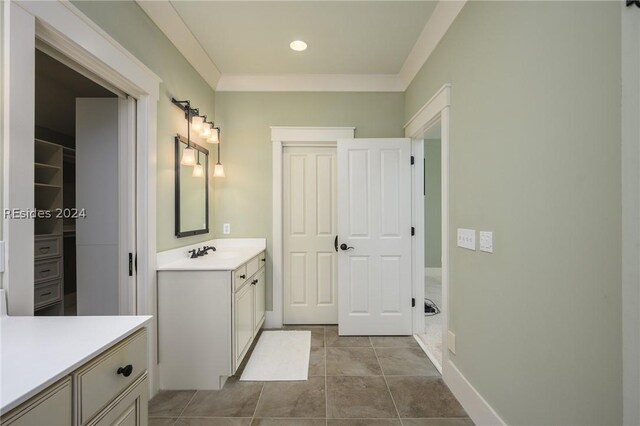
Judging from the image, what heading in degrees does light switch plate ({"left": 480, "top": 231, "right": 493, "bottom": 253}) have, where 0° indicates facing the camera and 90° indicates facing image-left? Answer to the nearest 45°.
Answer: approximately 45°

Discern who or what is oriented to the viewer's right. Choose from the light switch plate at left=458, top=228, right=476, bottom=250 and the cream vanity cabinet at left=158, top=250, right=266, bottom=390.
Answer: the cream vanity cabinet

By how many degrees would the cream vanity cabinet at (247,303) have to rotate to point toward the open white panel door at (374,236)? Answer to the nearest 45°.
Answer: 0° — it already faces it

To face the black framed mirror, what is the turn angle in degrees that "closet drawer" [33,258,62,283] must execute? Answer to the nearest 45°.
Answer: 0° — it already faces it

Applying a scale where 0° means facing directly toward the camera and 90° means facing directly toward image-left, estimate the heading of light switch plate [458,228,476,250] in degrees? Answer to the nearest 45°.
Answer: approximately 45°

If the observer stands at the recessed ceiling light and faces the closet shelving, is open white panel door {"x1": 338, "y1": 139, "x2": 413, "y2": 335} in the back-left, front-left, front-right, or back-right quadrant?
back-right

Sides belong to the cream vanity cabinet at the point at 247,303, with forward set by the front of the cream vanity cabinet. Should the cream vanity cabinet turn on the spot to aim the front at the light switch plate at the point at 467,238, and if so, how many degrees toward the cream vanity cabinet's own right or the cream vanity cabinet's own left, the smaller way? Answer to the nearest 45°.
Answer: approximately 45° to the cream vanity cabinet's own right

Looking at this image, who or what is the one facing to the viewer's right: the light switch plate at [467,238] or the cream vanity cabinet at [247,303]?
the cream vanity cabinet

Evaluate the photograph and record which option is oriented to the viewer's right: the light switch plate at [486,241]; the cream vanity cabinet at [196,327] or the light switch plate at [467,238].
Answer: the cream vanity cabinet

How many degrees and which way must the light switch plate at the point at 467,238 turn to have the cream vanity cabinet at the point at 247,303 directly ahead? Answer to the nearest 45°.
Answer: approximately 45° to its right
